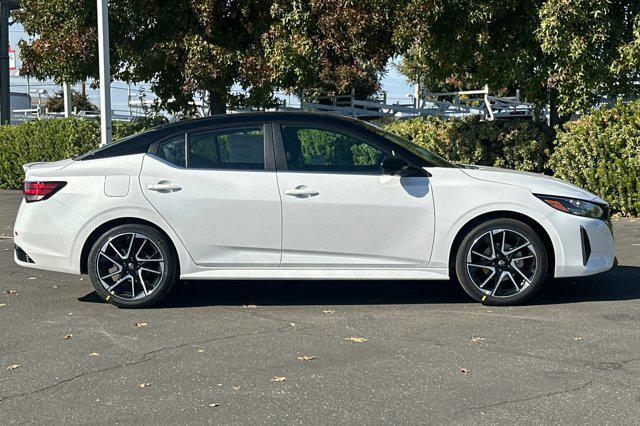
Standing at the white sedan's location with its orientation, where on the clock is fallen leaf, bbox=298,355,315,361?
The fallen leaf is roughly at 3 o'clock from the white sedan.

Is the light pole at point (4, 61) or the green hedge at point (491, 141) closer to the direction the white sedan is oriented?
the green hedge

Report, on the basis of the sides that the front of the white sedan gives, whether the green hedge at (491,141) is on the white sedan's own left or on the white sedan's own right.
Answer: on the white sedan's own left

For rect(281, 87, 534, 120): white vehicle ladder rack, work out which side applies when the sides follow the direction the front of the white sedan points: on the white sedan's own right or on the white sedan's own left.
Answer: on the white sedan's own left

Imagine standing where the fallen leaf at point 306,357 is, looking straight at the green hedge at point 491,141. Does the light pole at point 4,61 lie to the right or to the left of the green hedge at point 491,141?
left

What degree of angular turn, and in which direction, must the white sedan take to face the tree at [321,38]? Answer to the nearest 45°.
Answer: approximately 90° to its left

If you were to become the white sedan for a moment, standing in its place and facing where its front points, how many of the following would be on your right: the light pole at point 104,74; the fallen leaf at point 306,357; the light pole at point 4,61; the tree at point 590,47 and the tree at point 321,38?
1

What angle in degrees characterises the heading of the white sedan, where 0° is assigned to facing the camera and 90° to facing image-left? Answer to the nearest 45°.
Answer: approximately 270°

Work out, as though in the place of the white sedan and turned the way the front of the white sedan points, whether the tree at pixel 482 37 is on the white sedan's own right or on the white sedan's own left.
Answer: on the white sedan's own left

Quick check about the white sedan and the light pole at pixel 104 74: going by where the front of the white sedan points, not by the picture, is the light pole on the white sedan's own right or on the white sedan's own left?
on the white sedan's own left

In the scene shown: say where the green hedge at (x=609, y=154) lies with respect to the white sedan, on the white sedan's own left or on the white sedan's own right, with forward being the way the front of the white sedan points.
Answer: on the white sedan's own left

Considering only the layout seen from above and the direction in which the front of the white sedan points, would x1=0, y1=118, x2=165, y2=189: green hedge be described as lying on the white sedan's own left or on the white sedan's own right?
on the white sedan's own left

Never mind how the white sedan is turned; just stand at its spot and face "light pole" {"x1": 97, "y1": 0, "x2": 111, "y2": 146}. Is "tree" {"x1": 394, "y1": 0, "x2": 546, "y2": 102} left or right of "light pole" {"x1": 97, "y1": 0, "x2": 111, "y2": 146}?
right
